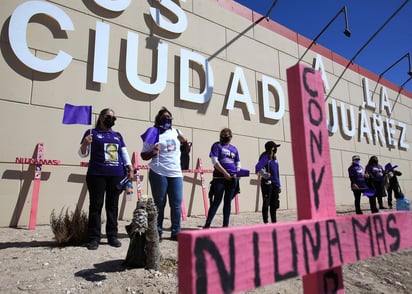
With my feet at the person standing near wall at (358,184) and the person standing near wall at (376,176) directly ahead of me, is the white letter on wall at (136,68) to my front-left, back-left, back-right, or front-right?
back-left

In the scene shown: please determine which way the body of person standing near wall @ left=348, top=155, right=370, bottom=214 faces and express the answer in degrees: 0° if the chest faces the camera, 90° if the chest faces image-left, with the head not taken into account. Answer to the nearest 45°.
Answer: approximately 315°

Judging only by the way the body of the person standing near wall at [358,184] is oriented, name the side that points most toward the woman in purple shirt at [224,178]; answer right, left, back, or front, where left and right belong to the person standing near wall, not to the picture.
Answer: right

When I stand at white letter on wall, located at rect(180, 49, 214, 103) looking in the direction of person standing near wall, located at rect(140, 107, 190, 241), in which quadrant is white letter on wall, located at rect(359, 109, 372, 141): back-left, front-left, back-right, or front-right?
back-left

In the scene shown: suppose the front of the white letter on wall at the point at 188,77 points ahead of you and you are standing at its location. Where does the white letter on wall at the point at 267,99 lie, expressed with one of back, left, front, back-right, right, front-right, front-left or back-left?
left

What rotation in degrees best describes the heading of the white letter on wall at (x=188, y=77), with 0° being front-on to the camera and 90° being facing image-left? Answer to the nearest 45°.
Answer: approximately 315°

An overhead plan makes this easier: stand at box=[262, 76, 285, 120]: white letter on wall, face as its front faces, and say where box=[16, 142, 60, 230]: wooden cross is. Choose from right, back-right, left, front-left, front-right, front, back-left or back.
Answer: right

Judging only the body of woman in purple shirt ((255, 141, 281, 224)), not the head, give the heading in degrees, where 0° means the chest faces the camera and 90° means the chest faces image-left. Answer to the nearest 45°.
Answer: approximately 315°

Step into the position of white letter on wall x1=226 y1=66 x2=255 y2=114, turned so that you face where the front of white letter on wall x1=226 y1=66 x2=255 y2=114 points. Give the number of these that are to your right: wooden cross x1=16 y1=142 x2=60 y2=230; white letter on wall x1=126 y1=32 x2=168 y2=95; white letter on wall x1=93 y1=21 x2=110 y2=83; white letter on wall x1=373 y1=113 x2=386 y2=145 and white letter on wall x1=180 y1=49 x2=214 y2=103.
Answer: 4

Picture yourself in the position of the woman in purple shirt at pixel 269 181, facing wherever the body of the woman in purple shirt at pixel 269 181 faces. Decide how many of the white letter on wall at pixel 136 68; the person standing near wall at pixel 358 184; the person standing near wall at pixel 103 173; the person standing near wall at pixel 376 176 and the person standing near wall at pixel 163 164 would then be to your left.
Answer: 2

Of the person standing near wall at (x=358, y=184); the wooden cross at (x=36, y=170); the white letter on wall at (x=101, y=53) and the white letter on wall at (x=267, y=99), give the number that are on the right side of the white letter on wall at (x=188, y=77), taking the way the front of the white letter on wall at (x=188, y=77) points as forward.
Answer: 2

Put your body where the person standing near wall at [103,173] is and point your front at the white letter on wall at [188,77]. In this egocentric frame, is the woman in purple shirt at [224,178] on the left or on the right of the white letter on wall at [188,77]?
right
